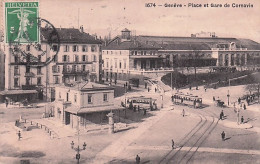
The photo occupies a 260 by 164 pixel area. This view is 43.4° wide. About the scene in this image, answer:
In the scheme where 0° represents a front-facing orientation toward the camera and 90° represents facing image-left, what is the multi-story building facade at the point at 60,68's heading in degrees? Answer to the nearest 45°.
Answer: approximately 0°
